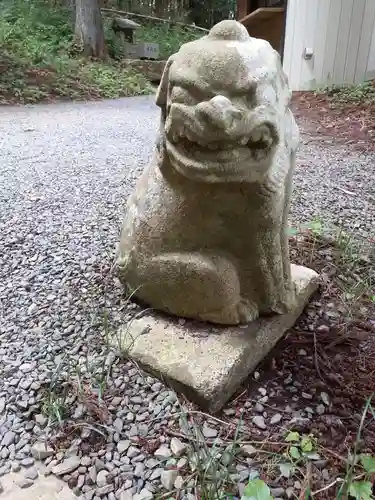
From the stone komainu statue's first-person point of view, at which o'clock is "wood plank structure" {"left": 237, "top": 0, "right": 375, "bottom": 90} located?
The wood plank structure is roughly at 8 o'clock from the stone komainu statue.

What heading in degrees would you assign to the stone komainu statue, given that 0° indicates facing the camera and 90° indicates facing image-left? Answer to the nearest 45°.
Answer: approximately 315°
